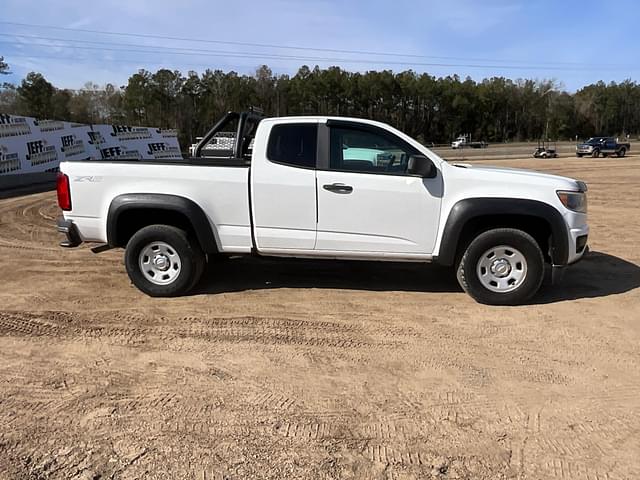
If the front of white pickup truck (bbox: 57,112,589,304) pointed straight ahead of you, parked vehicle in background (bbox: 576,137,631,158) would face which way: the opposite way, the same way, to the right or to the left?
the opposite way

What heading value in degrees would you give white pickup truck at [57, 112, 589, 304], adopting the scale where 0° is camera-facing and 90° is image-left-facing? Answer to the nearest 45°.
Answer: approximately 270°

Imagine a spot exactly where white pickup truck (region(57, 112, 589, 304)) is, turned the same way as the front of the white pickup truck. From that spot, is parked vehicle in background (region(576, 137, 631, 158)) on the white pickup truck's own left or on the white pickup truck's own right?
on the white pickup truck's own left

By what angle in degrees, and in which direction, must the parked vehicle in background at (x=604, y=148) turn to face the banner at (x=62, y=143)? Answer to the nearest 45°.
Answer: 0° — it already faces it

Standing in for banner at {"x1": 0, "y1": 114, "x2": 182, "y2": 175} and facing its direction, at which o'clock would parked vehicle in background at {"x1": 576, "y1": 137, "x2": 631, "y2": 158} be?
The parked vehicle in background is roughly at 10 o'clock from the banner.

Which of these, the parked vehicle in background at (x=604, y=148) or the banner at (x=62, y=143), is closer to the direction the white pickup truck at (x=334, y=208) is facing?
the parked vehicle in background
